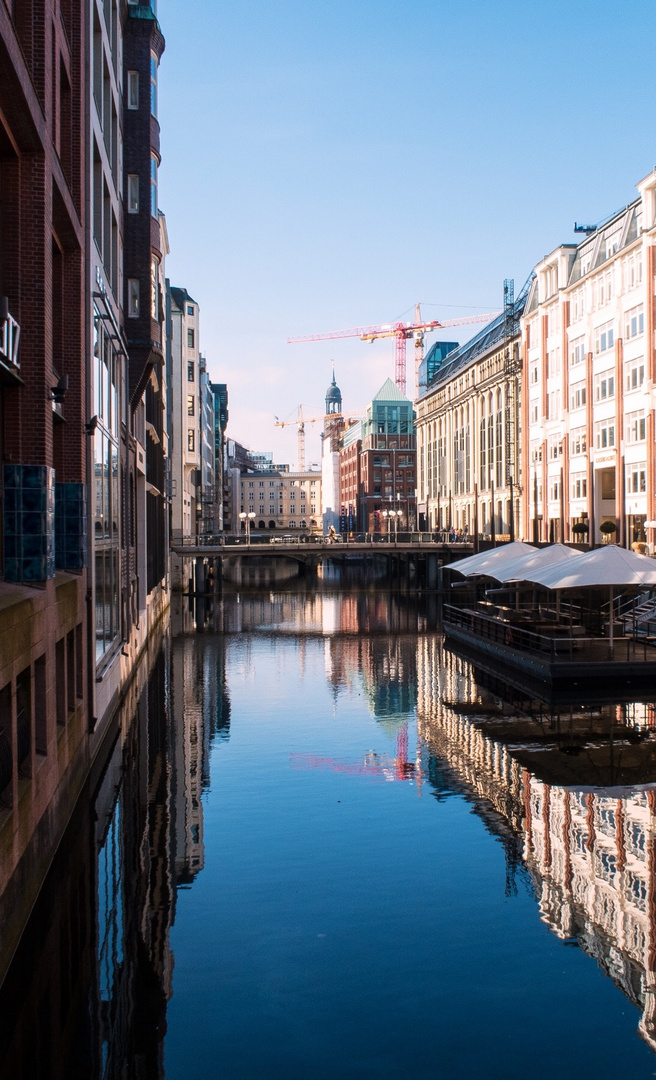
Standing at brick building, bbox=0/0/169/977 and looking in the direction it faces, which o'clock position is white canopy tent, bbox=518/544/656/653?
The white canopy tent is roughly at 11 o'clock from the brick building.

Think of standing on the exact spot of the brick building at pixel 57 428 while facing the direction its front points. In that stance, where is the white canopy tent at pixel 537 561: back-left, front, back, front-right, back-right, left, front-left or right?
front-left

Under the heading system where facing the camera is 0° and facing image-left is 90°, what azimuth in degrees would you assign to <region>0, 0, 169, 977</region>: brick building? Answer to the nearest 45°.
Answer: approximately 270°
